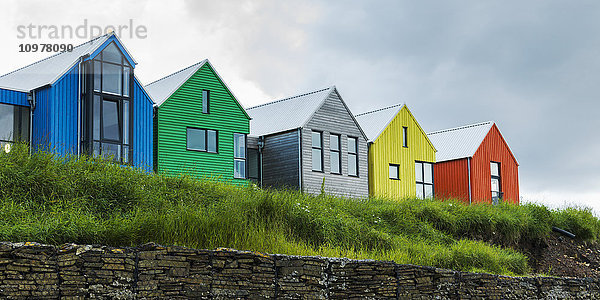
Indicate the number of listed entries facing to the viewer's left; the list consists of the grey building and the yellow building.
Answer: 0

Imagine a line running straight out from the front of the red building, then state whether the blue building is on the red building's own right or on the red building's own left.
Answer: on the red building's own right

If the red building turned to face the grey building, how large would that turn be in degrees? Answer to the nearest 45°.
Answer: approximately 90° to its right

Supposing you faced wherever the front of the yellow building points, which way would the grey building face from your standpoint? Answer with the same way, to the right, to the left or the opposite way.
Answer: the same way

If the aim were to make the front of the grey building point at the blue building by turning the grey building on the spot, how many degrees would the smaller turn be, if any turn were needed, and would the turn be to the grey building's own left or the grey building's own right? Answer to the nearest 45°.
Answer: approximately 90° to the grey building's own right

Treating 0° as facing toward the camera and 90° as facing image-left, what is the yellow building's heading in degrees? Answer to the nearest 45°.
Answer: approximately 315°

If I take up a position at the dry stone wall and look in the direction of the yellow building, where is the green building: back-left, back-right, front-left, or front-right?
front-left

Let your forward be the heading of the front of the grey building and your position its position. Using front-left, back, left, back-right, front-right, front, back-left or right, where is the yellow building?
left

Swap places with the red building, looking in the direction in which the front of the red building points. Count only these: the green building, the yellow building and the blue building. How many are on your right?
3

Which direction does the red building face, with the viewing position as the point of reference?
facing the viewer and to the right of the viewer

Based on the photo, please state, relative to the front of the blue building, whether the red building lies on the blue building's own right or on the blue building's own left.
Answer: on the blue building's own left

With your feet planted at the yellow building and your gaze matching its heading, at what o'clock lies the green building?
The green building is roughly at 3 o'clock from the yellow building.

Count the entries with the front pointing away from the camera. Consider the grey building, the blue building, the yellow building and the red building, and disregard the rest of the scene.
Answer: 0

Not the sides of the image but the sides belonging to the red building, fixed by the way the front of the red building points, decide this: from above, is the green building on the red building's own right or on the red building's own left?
on the red building's own right

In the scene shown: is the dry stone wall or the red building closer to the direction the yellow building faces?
the dry stone wall

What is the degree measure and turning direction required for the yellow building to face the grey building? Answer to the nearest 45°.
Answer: approximately 90° to its right

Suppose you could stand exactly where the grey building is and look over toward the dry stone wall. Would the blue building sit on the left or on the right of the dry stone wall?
right
